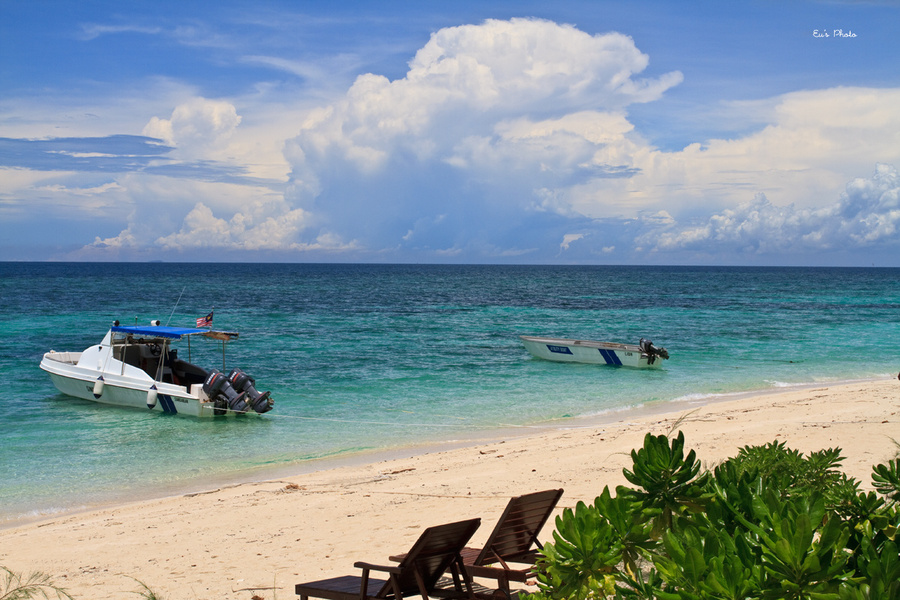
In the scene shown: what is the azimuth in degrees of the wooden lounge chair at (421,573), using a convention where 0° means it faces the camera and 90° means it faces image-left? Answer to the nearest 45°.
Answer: approximately 135°

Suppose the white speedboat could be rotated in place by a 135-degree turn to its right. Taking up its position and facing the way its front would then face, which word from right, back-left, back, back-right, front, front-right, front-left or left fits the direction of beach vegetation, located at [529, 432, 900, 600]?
right

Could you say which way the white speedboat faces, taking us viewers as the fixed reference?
facing away from the viewer and to the left of the viewer

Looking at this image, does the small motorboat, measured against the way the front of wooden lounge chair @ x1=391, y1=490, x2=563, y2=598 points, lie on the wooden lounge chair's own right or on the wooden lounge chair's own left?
on the wooden lounge chair's own right

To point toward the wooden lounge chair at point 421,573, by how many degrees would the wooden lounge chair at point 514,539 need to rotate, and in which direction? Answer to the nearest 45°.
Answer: approximately 90° to its left

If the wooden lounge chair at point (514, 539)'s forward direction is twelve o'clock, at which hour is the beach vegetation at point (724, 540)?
The beach vegetation is roughly at 7 o'clock from the wooden lounge chair.

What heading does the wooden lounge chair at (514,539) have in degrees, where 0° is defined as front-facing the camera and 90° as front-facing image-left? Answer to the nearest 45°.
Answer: approximately 135°

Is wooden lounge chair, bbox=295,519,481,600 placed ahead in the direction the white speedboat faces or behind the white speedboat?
behind
